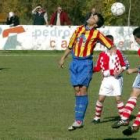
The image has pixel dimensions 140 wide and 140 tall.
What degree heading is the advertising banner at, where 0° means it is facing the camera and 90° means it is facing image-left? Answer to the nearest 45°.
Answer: approximately 0°

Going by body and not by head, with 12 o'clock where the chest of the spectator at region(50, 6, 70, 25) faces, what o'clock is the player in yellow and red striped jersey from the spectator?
The player in yellow and red striped jersey is roughly at 12 o'clock from the spectator.

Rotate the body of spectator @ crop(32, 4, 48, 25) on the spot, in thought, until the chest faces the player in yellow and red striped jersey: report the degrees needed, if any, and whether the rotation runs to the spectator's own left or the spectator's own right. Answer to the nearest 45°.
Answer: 0° — they already face them

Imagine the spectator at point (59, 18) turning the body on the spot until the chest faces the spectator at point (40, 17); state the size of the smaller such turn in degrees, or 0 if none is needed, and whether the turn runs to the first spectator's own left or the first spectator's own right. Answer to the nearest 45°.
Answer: approximately 90° to the first spectator's own right

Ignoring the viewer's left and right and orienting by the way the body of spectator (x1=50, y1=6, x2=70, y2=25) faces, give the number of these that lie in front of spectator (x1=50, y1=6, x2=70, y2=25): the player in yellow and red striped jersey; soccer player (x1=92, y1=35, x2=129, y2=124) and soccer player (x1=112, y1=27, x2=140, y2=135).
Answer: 3

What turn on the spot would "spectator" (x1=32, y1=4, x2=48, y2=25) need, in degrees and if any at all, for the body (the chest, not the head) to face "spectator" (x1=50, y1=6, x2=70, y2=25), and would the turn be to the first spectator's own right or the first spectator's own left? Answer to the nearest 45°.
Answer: approximately 90° to the first spectator's own left
